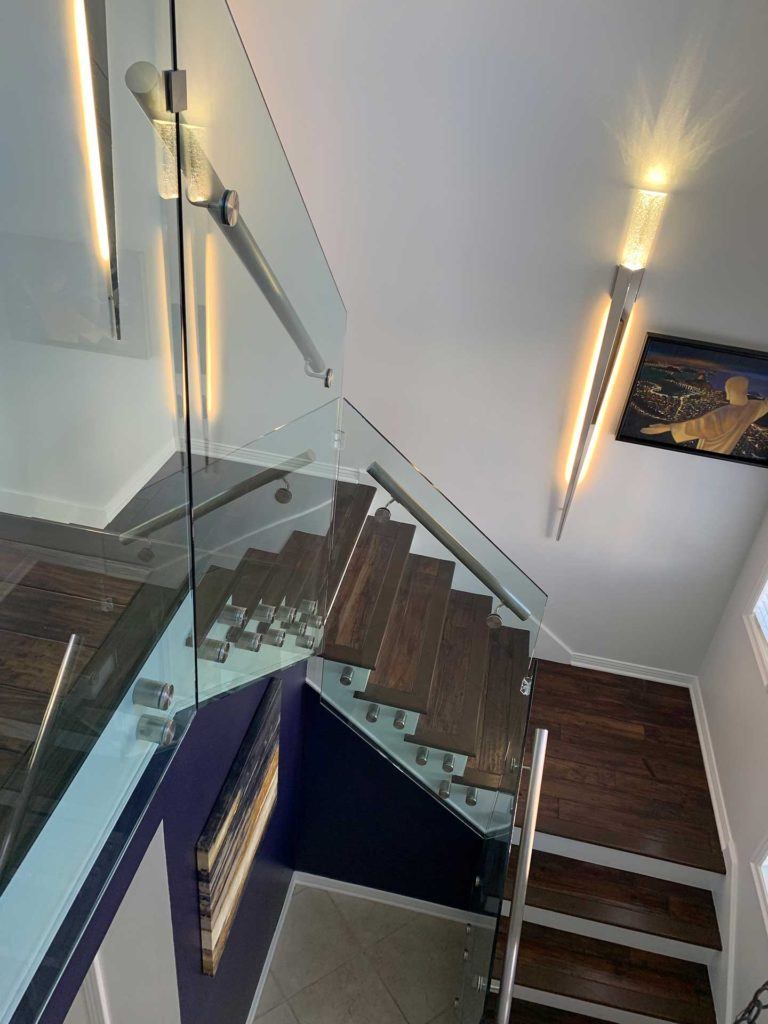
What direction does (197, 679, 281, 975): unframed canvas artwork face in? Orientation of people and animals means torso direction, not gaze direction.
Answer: to the viewer's right

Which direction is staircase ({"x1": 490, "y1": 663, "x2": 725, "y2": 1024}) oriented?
toward the camera

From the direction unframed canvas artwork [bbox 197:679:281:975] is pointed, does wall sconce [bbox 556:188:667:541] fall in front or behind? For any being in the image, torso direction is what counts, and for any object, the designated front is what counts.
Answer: in front

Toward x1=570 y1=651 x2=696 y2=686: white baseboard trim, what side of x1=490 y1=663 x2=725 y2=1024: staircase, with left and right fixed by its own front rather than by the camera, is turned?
back

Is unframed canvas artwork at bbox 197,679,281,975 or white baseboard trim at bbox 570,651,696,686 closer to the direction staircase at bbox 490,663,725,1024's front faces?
the unframed canvas artwork

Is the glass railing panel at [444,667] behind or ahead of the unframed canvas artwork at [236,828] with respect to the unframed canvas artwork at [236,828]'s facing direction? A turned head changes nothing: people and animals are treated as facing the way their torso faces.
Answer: ahead

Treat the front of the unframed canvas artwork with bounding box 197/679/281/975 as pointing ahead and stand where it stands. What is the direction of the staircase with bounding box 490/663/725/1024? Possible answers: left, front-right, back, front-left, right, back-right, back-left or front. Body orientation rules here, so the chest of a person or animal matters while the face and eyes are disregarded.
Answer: front

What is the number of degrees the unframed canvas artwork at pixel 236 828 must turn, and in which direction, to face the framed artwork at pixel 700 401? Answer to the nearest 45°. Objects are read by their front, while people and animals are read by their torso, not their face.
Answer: approximately 45° to its left

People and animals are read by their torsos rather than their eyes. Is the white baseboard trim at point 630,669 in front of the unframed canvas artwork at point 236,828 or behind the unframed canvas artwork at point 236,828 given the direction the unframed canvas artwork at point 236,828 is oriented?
in front
